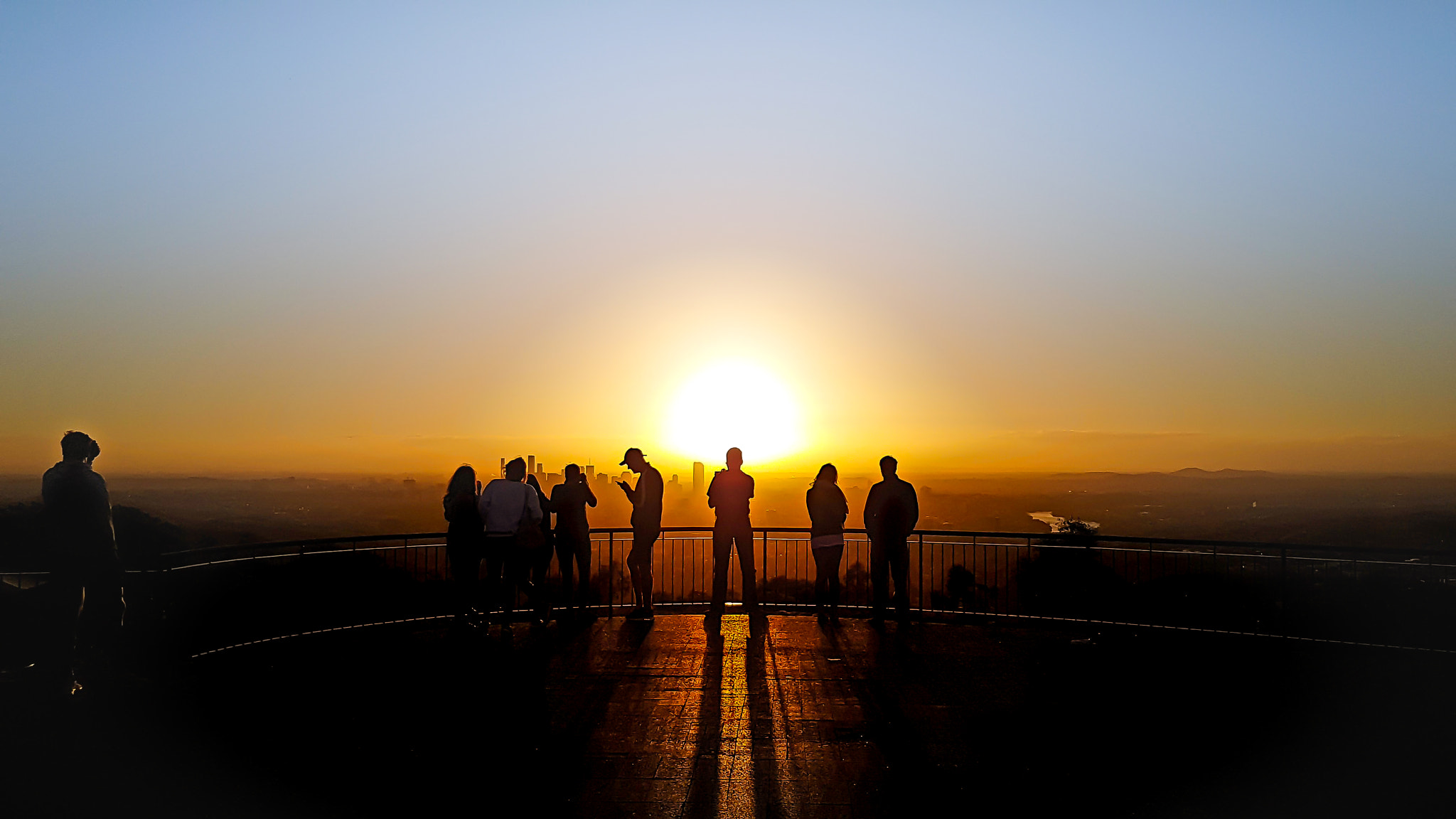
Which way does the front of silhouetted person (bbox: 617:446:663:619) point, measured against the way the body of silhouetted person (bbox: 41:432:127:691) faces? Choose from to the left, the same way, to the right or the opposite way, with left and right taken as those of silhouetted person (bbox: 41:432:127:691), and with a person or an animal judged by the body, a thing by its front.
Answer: to the left

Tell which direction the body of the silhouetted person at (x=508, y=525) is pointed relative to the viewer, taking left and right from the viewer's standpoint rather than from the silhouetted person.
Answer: facing away from the viewer and to the right of the viewer

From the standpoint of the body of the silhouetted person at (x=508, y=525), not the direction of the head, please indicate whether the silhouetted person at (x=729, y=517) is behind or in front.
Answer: in front

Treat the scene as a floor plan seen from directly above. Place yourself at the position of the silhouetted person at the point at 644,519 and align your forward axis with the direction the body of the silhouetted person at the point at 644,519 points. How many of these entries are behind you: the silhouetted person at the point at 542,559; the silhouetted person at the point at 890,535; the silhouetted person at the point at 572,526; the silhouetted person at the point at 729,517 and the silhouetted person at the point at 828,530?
3

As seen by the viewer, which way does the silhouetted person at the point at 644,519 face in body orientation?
to the viewer's left

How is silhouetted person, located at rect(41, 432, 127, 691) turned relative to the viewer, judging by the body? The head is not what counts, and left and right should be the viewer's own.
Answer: facing away from the viewer and to the right of the viewer

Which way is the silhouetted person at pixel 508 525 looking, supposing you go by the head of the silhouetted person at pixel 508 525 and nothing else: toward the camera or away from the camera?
away from the camera

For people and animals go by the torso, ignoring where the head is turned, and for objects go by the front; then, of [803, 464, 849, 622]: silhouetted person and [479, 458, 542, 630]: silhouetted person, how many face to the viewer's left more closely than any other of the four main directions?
0

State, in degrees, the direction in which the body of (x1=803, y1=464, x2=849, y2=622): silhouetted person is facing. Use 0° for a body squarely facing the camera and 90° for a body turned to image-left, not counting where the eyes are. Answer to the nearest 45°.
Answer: approximately 180°

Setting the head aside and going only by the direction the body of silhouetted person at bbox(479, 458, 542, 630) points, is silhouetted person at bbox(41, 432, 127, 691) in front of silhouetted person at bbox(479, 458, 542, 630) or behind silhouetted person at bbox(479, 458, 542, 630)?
behind

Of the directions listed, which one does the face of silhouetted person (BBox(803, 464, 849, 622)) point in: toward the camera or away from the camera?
away from the camera

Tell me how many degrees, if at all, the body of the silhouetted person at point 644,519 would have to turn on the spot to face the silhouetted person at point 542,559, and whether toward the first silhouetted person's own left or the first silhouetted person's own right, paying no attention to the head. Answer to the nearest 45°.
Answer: approximately 45° to the first silhouetted person's own left

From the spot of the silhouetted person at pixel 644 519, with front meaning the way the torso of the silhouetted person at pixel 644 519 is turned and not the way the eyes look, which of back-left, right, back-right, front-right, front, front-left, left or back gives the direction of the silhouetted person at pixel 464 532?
front-left

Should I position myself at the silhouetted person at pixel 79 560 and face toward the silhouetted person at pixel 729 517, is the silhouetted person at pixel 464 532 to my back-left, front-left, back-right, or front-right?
front-left

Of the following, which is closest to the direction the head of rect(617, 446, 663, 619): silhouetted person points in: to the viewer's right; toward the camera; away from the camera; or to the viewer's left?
to the viewer's left

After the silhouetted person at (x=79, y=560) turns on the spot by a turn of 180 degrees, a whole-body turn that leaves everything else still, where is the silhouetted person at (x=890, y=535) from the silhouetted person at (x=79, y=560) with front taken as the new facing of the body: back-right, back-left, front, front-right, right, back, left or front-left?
back-left

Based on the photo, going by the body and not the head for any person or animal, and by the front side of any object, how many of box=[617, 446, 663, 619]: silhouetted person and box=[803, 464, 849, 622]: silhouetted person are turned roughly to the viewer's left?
1

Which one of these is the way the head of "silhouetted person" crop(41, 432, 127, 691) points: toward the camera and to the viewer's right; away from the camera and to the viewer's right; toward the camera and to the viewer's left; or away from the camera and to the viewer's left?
away from the camera and to the viewer's right
